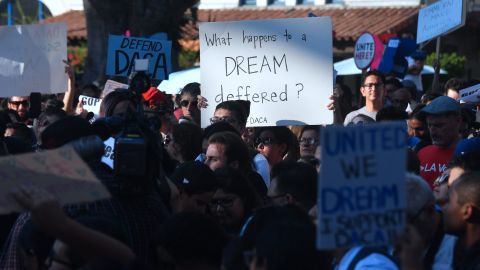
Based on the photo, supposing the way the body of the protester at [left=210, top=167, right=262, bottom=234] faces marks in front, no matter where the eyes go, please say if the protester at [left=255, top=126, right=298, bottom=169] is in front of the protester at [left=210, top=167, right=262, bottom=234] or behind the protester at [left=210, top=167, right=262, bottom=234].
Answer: behind

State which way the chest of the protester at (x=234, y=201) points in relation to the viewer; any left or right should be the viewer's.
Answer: facing the viewer and to the left of the viewer
